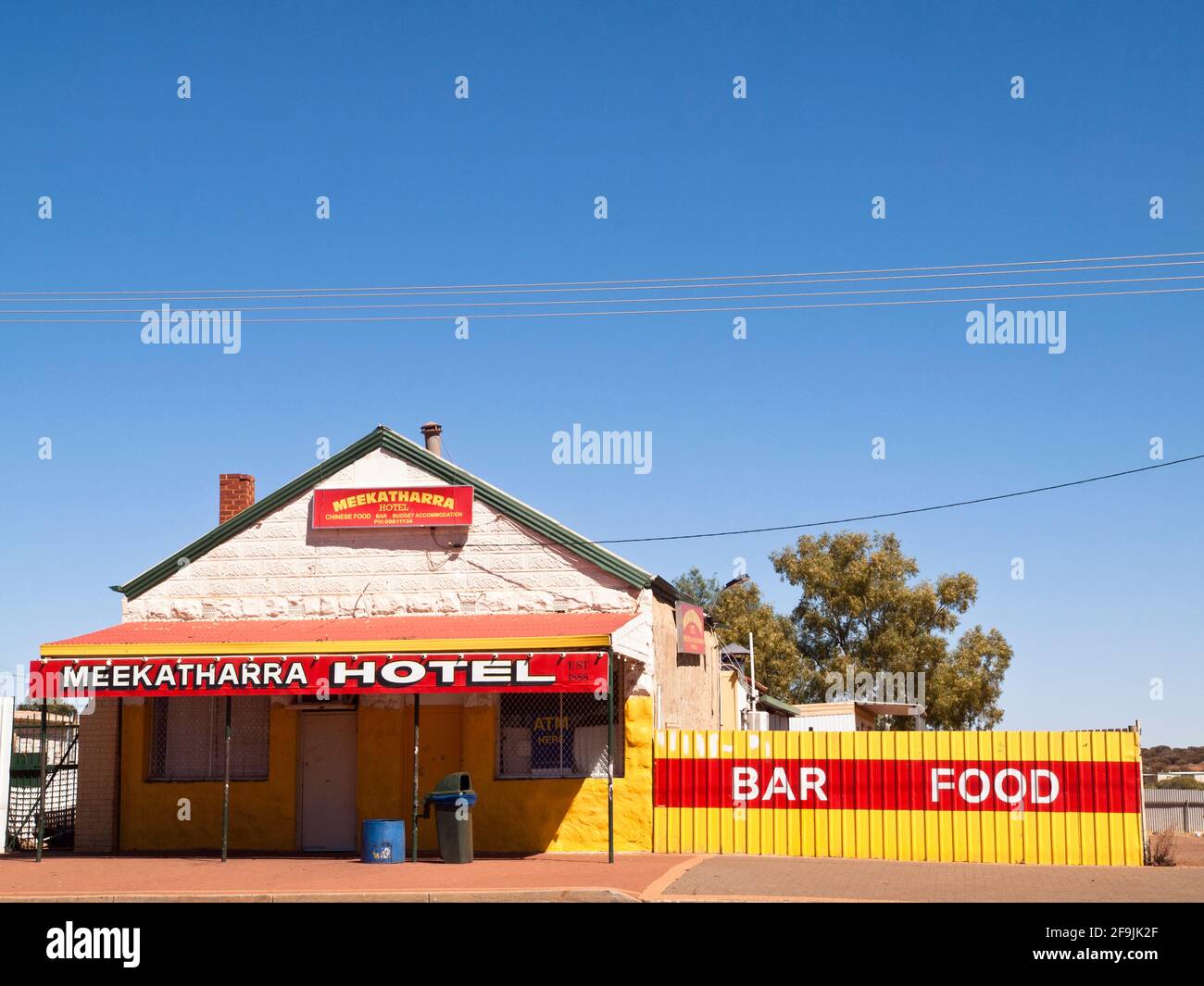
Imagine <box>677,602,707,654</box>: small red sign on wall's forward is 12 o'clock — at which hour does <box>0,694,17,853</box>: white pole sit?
The white pole is roughly at 4 o'clock from the small red sign on wall.

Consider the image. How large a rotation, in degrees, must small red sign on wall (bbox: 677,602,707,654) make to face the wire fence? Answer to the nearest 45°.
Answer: approximately 135° to its right

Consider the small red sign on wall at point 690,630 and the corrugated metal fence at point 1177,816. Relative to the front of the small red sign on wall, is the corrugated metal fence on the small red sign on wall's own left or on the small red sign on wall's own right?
on the small red sign on wall's own left

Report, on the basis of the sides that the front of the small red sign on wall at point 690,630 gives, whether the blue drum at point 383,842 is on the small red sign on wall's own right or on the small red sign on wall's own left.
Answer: on the small red sign on wall's own right

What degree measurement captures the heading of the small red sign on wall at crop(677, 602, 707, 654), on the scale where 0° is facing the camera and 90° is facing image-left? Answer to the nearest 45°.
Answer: approximately 315°

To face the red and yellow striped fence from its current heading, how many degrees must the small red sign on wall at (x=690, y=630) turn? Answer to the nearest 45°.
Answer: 0° — it already faces it

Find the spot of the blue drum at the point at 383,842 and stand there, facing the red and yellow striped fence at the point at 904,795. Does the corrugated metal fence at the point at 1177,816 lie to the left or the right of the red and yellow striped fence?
left
